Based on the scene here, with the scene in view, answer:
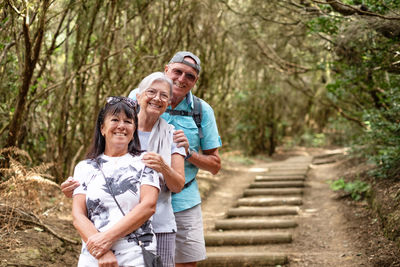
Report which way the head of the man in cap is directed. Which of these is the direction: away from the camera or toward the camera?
toward the camera

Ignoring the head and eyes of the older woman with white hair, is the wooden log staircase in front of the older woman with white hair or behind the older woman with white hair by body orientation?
behind

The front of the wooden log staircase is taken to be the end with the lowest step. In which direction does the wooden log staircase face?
toward the camera

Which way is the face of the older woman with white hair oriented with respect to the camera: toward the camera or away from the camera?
toward the camera

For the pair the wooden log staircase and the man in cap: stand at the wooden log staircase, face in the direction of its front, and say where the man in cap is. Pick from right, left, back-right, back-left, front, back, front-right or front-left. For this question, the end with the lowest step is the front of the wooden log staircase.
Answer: front

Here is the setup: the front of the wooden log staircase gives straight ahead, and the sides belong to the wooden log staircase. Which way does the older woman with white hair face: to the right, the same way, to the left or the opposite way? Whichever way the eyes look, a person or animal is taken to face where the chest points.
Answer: the same way

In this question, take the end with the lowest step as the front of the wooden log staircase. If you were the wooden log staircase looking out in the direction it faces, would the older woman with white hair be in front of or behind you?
in front
